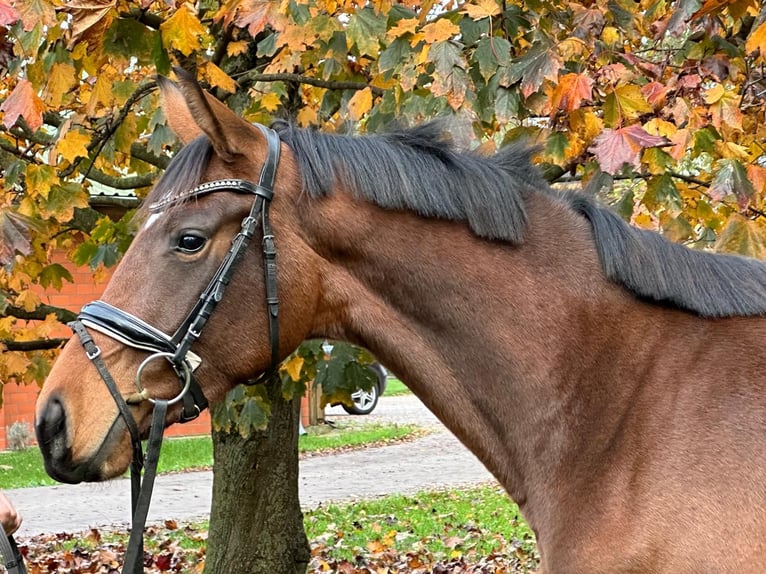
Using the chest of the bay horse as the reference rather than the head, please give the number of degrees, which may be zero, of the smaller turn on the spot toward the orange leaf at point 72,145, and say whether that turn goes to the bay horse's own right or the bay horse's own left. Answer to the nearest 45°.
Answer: approximately 45° to the bay horse's own right

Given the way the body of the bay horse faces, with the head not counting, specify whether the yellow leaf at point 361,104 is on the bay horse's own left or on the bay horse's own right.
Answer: on the bay horse's own right

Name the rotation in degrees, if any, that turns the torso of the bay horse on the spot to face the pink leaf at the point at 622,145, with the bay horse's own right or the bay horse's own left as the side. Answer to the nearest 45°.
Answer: approximately 135° to the bay horse's own right

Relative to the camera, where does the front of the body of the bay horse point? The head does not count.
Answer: to the viewer's left

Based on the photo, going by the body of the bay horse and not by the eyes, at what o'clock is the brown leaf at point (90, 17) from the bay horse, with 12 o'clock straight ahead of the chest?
The brown leaf is roughly at 1 o'clock from the bay horse.

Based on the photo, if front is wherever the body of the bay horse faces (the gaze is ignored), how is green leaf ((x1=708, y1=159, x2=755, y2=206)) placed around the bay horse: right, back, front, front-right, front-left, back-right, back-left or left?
back-right

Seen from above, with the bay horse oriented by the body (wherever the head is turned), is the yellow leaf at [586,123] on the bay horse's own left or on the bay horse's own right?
on the bay horse's own right

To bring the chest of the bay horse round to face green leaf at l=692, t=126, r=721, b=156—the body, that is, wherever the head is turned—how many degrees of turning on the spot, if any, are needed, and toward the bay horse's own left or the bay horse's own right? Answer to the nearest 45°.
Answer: approximately 135° to the bay horse's own right

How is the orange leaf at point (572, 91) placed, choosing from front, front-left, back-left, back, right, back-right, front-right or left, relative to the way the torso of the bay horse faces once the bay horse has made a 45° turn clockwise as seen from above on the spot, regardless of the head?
right
